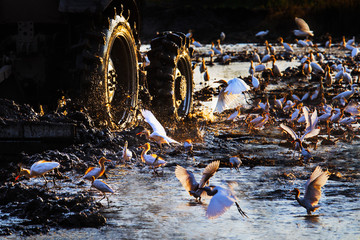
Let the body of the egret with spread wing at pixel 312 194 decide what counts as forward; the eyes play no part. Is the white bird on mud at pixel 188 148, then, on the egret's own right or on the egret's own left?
on the egret's own right

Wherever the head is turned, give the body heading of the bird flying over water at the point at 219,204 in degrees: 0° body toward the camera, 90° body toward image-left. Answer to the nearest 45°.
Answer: approximately 90°

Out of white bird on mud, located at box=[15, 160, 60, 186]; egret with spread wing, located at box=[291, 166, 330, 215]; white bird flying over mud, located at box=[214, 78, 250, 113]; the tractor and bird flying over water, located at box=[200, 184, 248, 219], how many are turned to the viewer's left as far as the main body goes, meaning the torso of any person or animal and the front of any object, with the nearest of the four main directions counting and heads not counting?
4

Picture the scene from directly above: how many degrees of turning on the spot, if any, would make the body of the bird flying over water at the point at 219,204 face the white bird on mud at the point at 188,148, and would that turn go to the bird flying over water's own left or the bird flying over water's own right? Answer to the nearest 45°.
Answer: approximately 90° to the bird flying over water's own right

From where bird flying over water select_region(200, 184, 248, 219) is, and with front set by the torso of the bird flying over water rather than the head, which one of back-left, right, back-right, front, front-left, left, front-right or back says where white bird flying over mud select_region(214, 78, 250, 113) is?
right

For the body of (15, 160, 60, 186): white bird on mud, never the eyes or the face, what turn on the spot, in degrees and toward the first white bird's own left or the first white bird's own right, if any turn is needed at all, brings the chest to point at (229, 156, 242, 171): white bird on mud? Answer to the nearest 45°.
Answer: approximately 180°

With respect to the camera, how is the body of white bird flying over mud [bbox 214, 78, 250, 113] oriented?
to the viewer's left

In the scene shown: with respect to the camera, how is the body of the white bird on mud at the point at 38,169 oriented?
to the viewer's left

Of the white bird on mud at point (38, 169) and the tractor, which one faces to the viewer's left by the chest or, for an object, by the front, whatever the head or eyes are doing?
the white bird on mud
